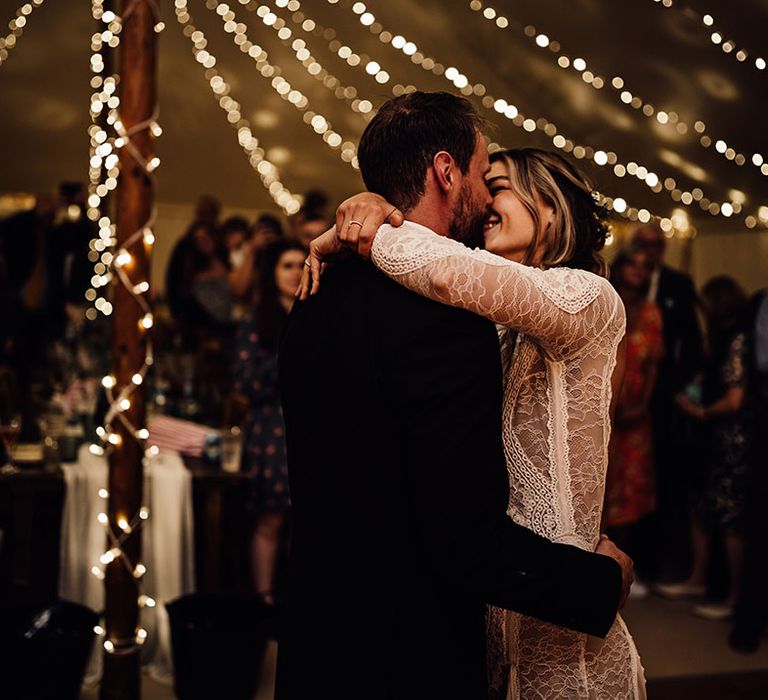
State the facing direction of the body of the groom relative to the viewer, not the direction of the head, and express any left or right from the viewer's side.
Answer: facing away from the viewer and to the right of the viewer

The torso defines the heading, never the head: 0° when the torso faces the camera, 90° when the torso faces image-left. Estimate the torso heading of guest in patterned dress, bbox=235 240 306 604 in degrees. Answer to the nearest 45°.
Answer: approximately 315°

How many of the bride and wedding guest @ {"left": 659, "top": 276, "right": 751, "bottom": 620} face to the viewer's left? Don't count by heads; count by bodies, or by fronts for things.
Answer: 2

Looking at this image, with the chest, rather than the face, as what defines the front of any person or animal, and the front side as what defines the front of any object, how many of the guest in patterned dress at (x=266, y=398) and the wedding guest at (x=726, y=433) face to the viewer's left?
1

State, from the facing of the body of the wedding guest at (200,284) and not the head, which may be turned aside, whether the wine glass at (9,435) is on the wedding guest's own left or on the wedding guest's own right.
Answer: on the wedding guest's own right

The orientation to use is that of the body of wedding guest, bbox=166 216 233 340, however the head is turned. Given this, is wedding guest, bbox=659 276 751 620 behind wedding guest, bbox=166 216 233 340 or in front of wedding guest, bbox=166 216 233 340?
in front

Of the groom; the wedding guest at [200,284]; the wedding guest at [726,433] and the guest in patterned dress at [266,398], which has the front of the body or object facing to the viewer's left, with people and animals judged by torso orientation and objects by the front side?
the wedding guest at [726,433]

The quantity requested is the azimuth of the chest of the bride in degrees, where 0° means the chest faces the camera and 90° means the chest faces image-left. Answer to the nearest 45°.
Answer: approximately 90°

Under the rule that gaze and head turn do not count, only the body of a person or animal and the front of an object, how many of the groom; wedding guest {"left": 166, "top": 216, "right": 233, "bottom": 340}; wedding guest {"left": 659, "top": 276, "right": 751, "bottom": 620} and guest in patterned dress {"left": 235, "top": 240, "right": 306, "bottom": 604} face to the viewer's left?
1

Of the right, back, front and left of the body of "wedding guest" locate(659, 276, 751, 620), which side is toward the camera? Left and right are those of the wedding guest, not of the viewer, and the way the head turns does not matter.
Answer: left

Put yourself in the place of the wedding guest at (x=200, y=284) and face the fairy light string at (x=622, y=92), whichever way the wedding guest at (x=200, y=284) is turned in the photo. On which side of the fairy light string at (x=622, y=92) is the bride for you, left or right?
right

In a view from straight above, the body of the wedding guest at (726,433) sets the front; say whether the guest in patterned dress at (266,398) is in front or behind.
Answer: in front
